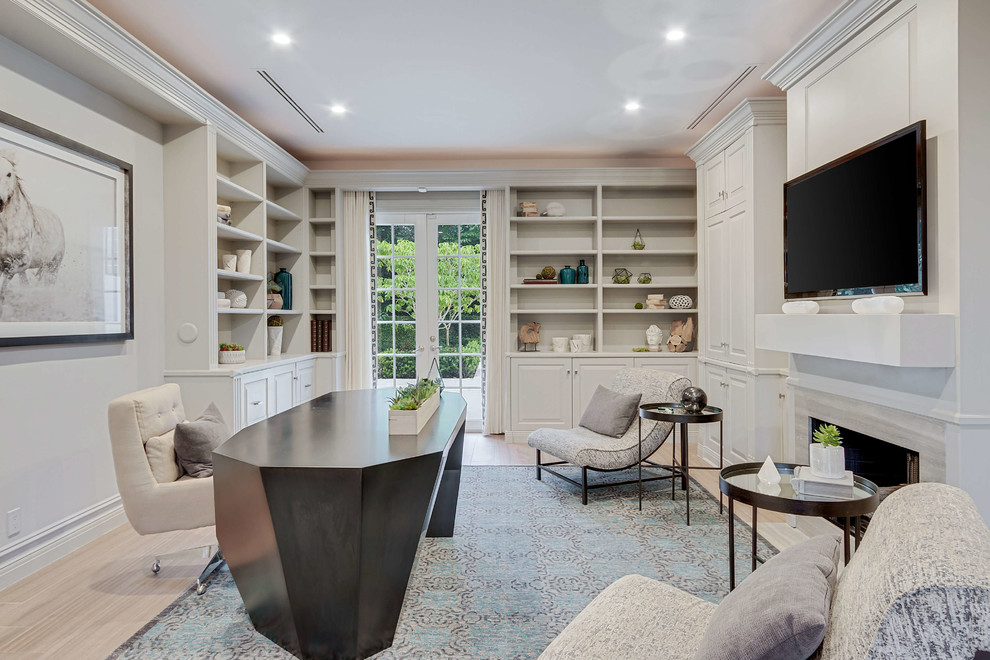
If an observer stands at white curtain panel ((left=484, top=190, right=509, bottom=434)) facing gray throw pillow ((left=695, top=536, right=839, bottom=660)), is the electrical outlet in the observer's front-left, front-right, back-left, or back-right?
front-right

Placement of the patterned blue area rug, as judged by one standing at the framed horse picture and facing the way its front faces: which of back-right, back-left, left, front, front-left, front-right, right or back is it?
front

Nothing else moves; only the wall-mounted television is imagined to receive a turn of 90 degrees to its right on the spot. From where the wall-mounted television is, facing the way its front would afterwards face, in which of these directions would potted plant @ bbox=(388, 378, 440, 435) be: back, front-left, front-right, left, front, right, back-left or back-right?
left

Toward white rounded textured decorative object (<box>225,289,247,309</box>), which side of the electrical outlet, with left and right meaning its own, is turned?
left

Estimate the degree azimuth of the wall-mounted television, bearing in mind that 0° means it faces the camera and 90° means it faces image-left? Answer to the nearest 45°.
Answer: approximately 45°

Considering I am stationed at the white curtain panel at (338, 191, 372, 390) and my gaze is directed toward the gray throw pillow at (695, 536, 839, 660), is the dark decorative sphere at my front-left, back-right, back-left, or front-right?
front-left

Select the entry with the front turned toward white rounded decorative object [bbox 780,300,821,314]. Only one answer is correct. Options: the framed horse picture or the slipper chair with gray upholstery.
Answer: the framed horse picture

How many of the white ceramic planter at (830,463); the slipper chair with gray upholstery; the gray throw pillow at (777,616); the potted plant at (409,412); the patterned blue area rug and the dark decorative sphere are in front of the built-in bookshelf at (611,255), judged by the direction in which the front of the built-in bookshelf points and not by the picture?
6

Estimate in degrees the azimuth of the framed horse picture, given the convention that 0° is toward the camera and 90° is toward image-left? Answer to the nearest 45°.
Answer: approximately 315°

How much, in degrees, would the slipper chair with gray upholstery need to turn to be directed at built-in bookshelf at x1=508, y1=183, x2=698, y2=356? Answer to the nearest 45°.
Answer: approximately 135° to its right

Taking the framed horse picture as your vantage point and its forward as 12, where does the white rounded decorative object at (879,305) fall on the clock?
The white rounded decorative object is roughly at 12 o'clock from the framed horse picture.

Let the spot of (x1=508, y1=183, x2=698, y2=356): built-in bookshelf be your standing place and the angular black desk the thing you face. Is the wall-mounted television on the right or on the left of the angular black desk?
left

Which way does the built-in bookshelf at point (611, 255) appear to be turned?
toward the camera

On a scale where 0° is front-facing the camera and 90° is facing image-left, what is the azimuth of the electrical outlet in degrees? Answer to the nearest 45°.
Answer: approximately 315°

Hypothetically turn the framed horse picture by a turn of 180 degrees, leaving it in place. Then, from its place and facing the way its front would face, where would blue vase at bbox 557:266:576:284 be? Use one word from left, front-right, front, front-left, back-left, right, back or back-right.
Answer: back-right

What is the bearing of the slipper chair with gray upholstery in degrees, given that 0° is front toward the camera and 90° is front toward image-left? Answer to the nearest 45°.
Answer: approximately 45°

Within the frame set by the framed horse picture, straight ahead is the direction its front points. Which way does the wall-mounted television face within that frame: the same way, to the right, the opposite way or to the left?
the opposite way

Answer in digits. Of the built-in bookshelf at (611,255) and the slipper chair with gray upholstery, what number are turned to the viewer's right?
0
